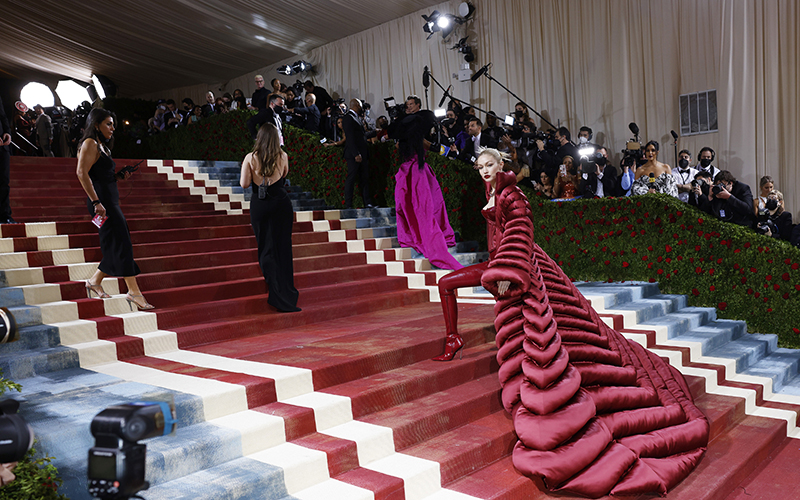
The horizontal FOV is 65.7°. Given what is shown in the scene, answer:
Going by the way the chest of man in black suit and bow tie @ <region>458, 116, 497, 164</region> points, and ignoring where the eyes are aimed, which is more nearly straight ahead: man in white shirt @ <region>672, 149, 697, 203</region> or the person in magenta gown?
the person in magenta gown

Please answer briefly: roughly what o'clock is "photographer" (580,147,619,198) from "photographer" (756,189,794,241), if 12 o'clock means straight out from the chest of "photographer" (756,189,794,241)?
"photographer" (580,147,619,198) is roughly at 2 o'clock from "photographer" (756,189,794,241).

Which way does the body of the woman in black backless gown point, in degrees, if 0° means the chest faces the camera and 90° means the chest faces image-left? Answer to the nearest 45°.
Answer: approximately 180°

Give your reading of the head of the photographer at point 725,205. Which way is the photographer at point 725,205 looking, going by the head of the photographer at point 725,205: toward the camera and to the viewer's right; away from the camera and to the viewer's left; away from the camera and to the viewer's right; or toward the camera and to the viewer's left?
toward the camera and to the viewer's left

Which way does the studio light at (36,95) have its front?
toward the camera

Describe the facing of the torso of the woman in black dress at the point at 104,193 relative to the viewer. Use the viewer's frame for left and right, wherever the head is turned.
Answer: facing to the right of the viewer

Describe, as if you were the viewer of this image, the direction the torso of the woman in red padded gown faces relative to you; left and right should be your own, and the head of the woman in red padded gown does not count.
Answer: facing to the left of the viewer

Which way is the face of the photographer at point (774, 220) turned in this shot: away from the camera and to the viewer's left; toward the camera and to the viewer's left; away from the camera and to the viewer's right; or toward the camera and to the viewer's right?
toward the camera and to the viewer's left

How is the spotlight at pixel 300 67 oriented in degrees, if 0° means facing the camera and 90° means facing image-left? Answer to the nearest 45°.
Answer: approximately 45°

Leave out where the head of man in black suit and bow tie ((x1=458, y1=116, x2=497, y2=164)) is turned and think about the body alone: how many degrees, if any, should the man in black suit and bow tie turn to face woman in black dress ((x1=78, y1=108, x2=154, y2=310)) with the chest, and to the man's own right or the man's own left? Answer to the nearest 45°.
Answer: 0° — they already face them

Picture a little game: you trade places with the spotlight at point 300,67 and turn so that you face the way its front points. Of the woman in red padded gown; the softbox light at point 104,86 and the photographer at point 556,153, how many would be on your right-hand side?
1
